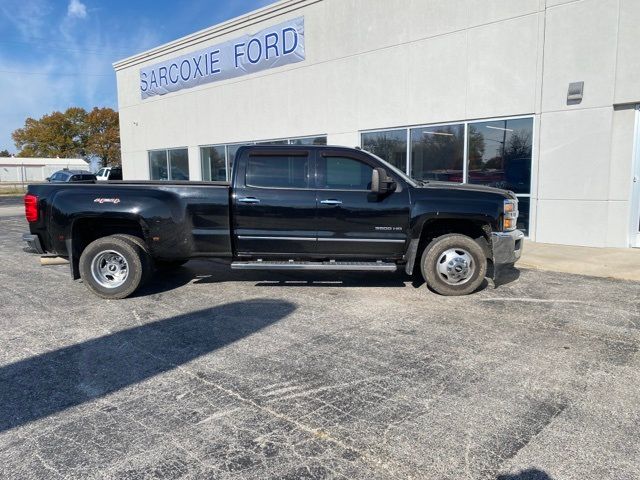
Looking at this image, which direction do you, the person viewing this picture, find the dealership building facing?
facing the viewer and to the left of the viewer

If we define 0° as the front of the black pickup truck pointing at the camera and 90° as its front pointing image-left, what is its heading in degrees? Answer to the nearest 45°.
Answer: approximately 270°

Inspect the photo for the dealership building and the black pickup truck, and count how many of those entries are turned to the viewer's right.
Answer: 1

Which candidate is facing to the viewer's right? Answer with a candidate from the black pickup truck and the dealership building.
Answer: the black pickup truck

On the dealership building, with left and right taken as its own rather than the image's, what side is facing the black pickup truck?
front
